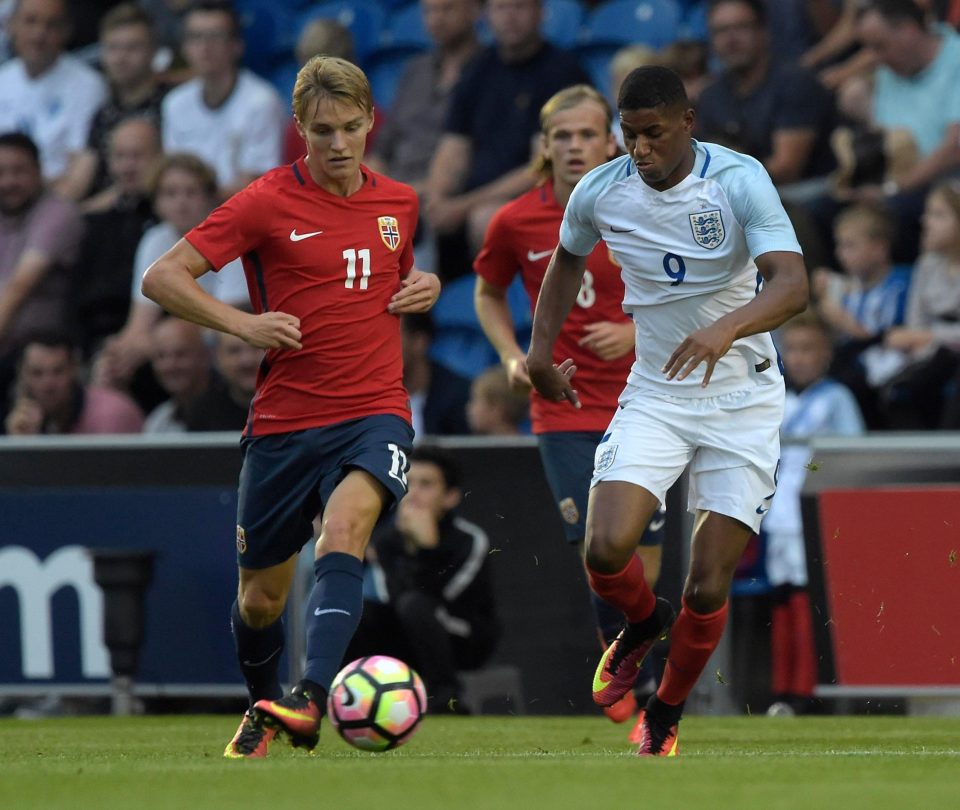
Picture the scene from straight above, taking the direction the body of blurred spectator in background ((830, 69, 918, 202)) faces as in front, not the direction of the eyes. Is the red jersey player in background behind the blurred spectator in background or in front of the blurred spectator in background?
in front

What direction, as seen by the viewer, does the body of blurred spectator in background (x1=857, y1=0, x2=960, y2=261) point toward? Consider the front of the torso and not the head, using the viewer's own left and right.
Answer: facing the viewer and to the left of the viewer

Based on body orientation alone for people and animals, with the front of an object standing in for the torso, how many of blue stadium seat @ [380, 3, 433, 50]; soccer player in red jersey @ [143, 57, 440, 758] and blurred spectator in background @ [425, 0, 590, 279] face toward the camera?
3

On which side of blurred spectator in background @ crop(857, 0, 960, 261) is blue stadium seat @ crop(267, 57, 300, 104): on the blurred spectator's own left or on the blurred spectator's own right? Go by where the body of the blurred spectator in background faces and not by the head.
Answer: on the blurred spectator's own right

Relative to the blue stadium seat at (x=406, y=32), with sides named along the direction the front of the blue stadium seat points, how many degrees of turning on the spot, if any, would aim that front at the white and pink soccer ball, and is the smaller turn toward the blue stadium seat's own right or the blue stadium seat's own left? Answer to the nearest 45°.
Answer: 0° — it already faces it

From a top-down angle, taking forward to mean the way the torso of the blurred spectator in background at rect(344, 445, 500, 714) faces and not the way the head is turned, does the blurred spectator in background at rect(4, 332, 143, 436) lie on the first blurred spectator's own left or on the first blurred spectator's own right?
on the first blurred spectator's own right
